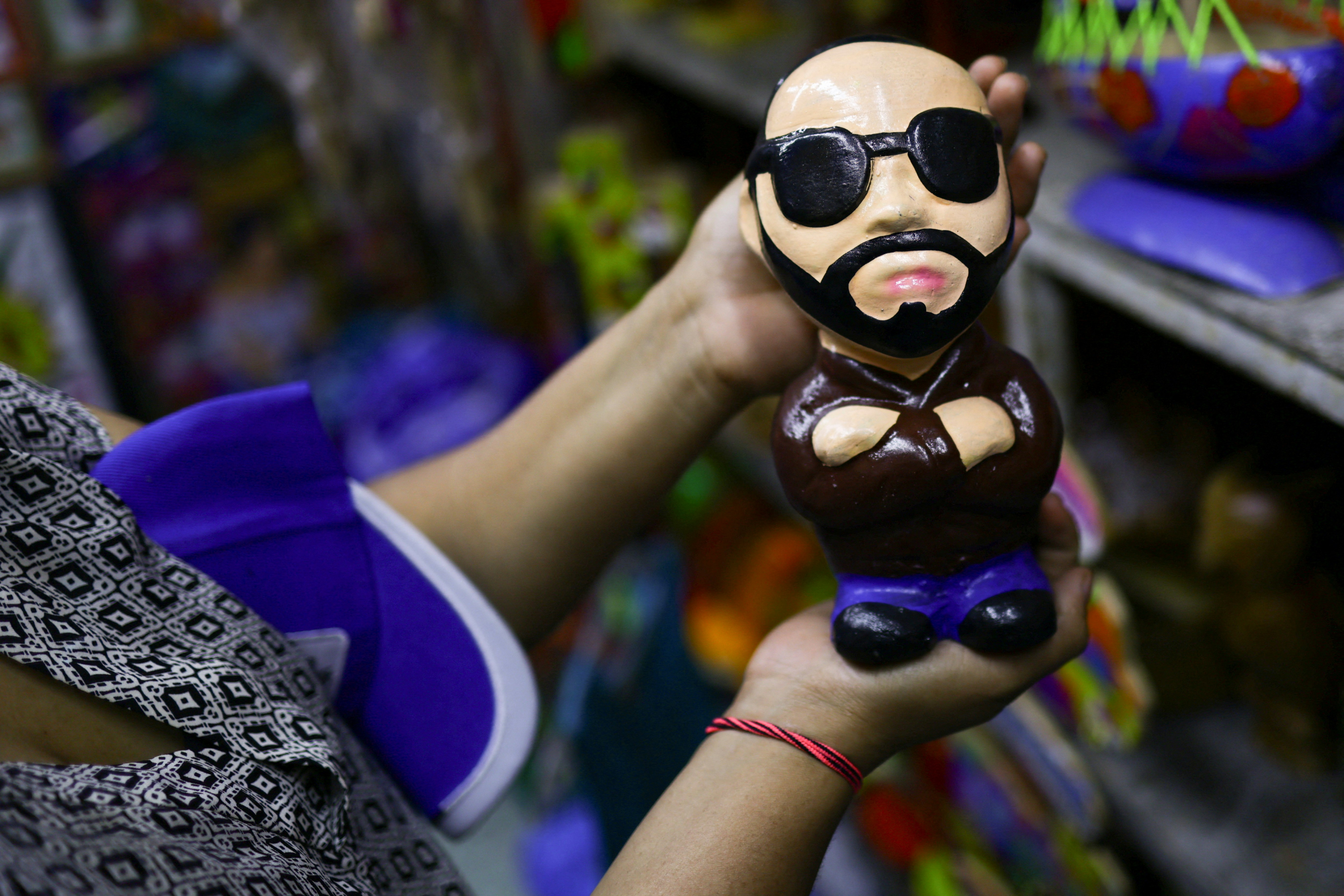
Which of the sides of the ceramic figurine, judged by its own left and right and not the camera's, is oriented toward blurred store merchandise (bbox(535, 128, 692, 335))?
back

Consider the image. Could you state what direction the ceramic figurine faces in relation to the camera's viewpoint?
facing the viewer

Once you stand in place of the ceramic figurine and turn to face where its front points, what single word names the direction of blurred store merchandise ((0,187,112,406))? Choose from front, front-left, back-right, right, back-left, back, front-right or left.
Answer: back-right
